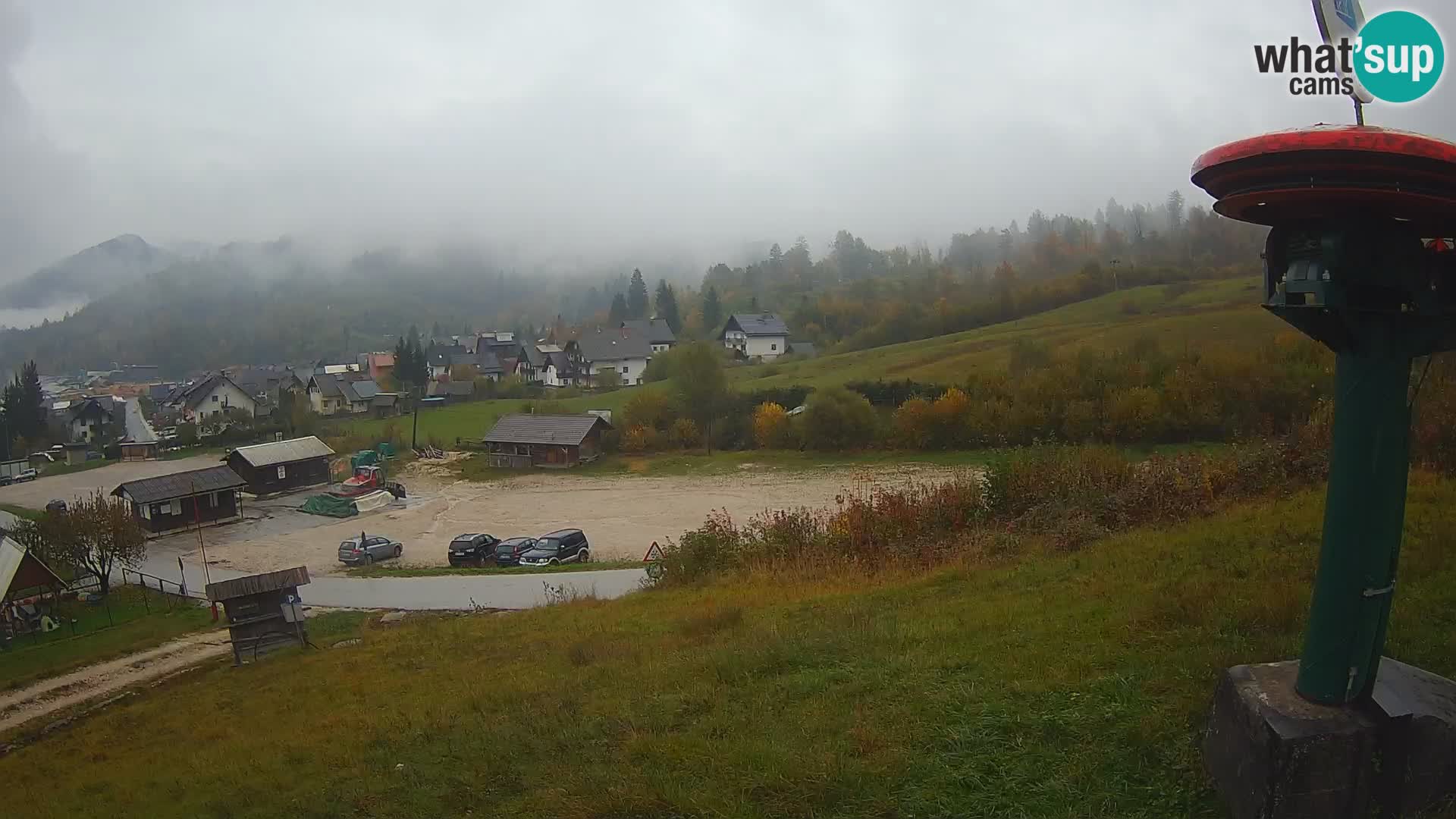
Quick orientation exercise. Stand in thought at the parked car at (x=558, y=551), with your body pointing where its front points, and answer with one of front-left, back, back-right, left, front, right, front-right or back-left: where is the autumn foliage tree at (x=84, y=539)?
front-right

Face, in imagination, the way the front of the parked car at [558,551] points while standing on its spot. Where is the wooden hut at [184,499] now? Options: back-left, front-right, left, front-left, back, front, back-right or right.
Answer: right

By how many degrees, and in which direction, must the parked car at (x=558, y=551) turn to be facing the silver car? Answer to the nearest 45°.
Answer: approximately 90° to its right

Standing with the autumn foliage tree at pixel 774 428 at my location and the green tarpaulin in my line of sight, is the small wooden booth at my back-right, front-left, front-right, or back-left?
front-left

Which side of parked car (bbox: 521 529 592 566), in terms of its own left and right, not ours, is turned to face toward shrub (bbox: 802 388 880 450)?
back

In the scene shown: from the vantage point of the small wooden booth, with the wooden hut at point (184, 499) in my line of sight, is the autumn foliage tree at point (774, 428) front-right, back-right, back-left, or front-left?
front-right

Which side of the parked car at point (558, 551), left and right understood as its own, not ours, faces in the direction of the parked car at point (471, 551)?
right

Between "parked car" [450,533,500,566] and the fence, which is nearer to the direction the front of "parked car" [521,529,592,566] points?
the fence

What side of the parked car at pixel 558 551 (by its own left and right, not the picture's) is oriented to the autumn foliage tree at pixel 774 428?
back

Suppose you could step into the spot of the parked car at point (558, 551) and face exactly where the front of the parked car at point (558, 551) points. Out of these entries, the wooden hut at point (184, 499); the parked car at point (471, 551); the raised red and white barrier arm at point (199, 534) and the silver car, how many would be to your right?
4

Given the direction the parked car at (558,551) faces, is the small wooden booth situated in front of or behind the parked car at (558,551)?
in front
